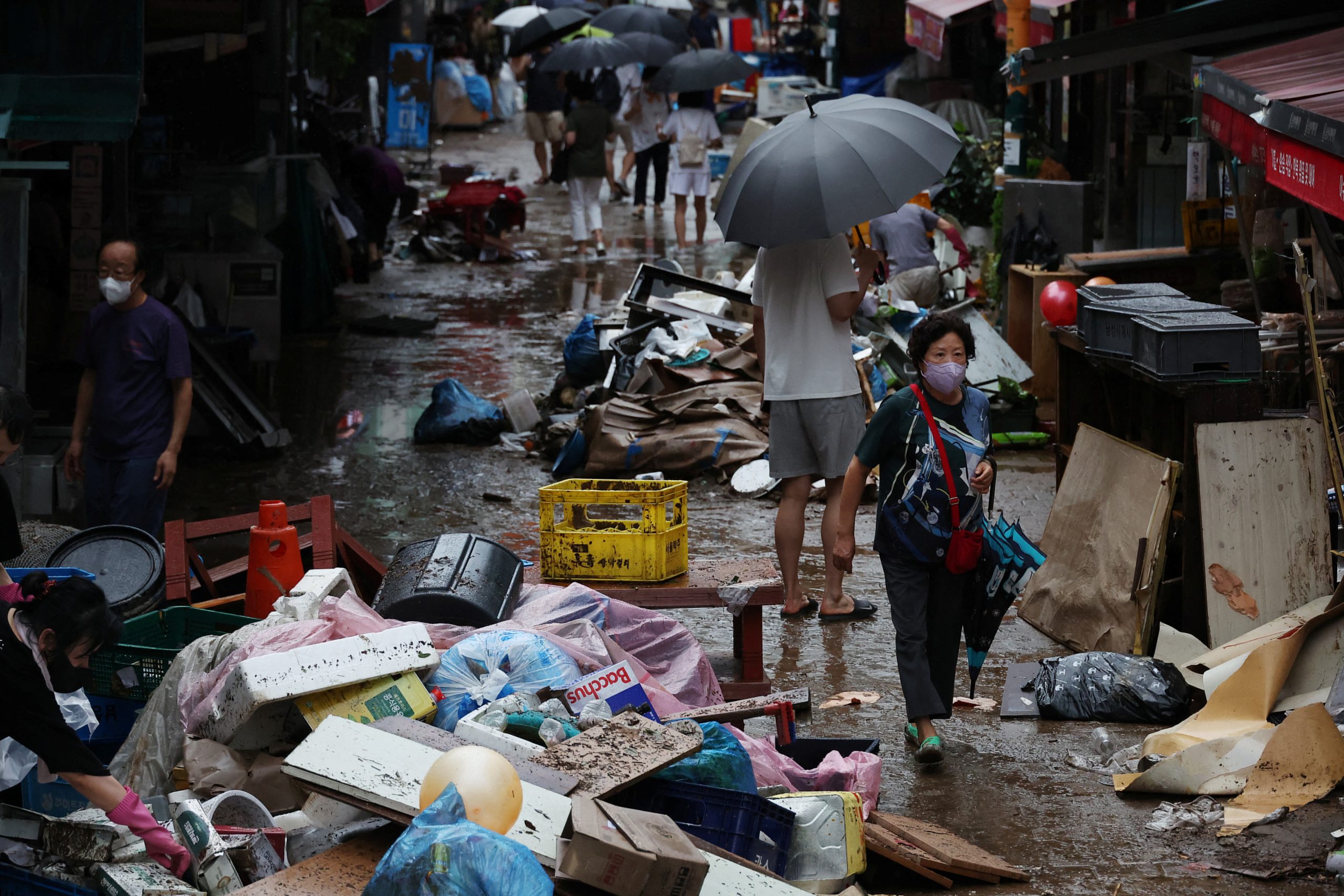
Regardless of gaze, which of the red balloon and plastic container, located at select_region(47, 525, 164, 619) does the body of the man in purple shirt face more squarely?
the plastic container

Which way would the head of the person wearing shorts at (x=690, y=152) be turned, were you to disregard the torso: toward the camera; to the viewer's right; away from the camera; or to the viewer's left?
away from the camera

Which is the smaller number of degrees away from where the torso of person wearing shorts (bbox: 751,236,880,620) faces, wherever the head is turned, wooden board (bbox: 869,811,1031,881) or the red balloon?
the red balloon

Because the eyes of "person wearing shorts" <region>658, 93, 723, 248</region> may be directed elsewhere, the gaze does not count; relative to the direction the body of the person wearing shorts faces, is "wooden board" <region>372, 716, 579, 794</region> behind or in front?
behind

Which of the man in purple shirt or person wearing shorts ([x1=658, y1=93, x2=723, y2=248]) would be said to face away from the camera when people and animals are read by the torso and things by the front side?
the person wearing shorts

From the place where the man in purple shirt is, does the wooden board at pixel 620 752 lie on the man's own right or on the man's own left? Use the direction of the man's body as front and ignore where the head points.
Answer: on the man's own left

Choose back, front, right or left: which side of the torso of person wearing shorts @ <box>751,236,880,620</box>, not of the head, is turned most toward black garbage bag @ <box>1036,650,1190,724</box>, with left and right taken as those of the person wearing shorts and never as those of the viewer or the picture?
right

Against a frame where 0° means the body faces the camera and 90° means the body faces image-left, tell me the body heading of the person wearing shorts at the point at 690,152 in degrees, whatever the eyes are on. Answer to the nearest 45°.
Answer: approximately 180°

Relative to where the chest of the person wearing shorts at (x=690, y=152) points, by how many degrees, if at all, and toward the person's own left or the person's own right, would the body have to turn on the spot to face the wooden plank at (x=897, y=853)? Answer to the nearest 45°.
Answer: approximately 180°

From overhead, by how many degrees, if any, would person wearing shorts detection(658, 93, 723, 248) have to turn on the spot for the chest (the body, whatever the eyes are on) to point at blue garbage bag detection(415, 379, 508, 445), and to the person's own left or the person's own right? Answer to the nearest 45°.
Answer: approximately 180°
